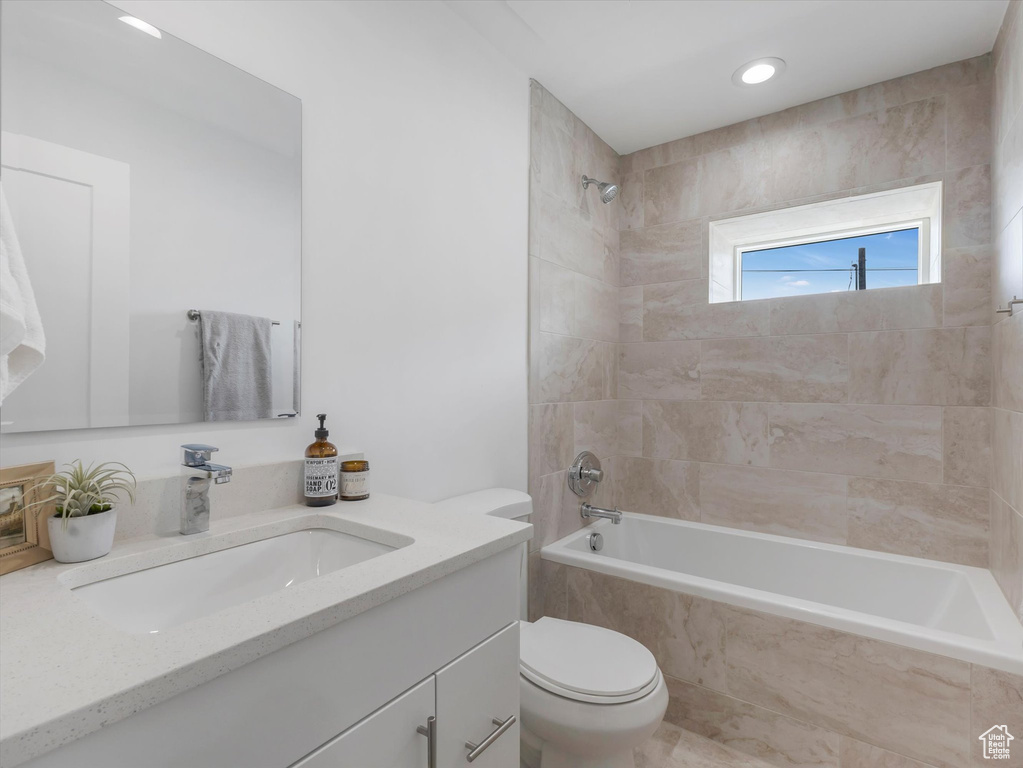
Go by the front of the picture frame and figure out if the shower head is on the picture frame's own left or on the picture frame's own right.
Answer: on the picture frame's own left

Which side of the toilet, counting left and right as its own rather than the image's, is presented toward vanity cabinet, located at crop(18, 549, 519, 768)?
right

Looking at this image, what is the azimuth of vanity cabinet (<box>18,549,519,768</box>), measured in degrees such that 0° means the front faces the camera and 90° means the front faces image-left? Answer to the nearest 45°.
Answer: approximately 315°

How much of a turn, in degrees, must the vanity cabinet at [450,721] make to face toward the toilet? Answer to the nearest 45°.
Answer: approximately 90° to its left

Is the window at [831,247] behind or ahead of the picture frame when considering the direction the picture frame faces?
ahead

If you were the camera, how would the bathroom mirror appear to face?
facing the viewer and to the right of the viewer

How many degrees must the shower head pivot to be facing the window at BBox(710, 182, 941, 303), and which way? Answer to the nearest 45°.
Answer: approximately 45° to its left

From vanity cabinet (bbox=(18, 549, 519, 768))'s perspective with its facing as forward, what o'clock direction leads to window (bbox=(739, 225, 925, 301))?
The window is roughly at 10 o'clock from the vanity cabinet.

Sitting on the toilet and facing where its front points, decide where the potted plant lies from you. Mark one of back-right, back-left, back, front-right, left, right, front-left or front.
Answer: right

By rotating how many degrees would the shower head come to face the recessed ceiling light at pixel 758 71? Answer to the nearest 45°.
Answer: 0° — it already faces it

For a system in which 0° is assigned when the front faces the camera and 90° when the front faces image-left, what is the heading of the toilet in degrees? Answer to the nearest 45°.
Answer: approximately 315°

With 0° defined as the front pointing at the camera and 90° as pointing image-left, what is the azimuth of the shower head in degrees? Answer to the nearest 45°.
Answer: approximately 315°
